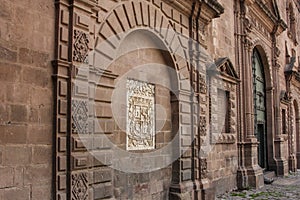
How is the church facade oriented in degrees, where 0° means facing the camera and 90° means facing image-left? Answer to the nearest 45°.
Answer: approximately 315°
